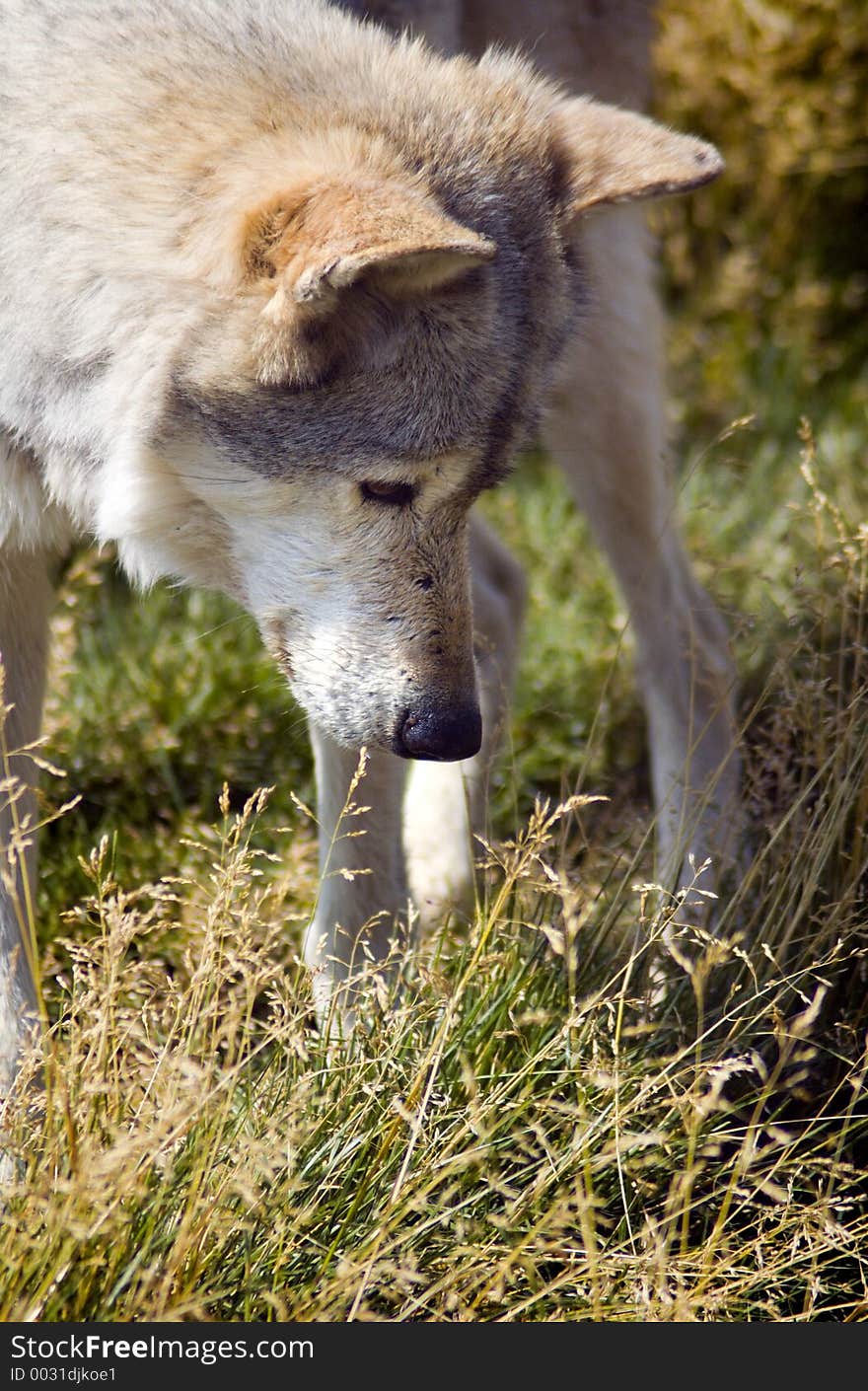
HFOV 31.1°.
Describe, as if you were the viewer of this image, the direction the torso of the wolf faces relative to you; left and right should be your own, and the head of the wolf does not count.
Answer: facing the viewer and to the left of the viewer

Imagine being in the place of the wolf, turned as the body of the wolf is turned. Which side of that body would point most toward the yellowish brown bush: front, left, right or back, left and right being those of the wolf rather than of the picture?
back
